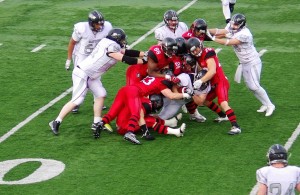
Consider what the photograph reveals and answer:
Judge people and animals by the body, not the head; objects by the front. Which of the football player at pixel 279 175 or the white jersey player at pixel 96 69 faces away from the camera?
the football player

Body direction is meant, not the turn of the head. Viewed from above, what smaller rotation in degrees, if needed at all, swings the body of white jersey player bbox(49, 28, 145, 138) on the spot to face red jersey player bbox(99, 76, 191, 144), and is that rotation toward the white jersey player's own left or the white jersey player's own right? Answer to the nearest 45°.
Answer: approximately 45° to the white jersey player's own right

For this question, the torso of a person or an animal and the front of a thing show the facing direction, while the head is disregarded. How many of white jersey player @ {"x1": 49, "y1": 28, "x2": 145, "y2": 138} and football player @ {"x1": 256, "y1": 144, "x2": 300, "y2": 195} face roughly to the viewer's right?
1

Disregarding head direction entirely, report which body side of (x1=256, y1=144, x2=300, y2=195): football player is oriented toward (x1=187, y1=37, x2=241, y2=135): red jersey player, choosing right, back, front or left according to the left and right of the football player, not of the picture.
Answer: front

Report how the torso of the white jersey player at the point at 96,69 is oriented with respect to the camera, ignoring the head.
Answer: to the viewer's right

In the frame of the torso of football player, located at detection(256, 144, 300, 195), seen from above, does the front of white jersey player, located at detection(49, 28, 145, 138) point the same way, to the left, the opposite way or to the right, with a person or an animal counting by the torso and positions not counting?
to the right

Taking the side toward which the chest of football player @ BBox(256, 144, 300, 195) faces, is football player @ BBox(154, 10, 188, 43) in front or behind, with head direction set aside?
in front

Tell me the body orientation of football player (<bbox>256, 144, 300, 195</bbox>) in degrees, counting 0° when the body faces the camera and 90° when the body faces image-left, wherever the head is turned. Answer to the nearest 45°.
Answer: approximately 180°
